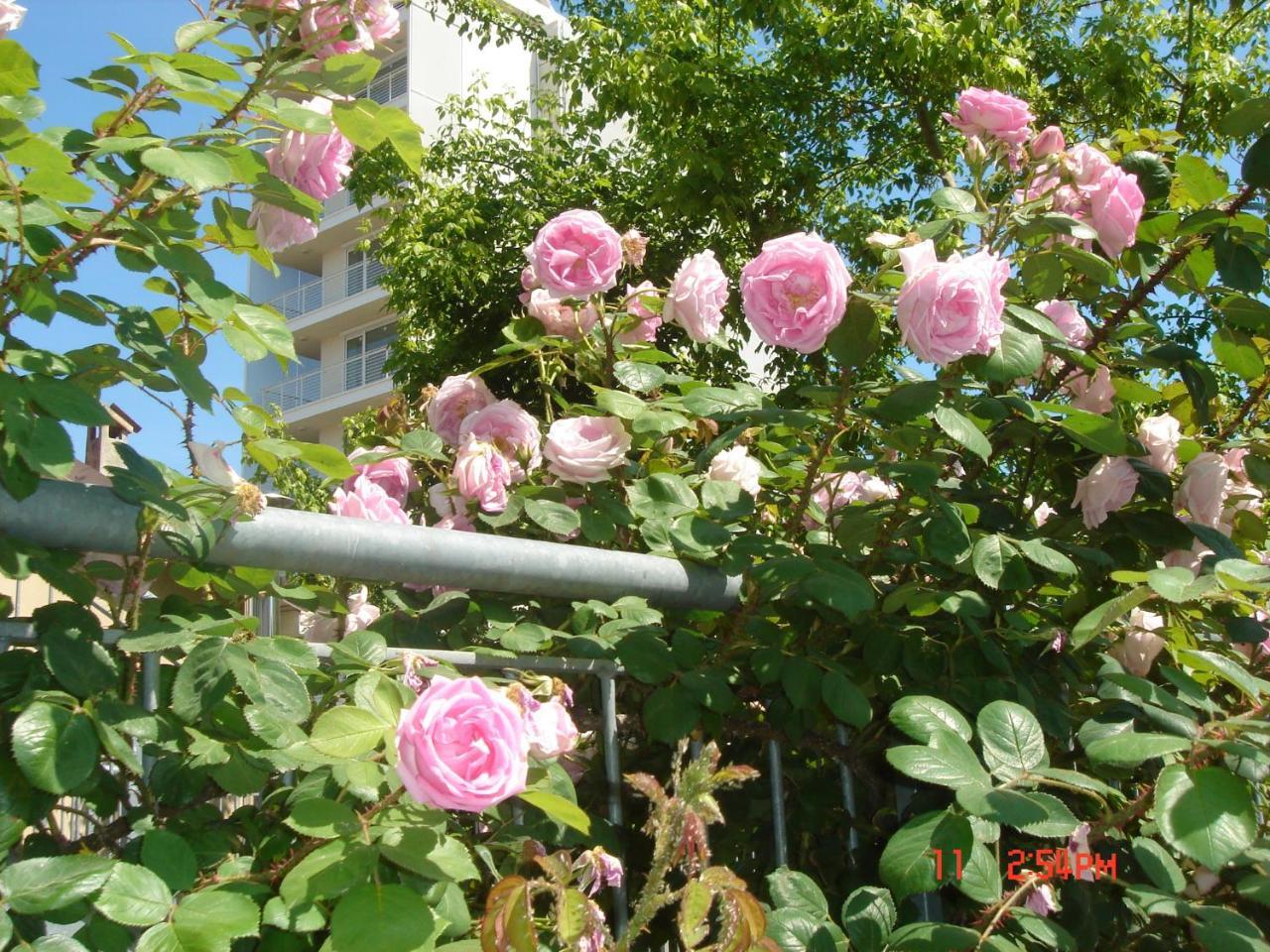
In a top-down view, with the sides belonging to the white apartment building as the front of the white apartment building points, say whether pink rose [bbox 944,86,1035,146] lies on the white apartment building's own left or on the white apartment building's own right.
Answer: on the white apartment building's own left

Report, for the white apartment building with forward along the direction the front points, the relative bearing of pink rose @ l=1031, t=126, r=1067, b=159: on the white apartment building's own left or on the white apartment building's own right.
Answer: on the white apartment building's own left

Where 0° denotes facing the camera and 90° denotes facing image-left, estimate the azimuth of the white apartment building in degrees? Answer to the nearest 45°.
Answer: approximately 45°

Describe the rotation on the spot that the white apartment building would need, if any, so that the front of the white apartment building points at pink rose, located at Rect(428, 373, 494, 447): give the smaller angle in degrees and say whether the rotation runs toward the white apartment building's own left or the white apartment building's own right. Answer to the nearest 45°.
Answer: approximately 45° to the white apartment building's own left

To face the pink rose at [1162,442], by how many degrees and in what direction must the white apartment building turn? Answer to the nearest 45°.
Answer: approximately 45° to its left

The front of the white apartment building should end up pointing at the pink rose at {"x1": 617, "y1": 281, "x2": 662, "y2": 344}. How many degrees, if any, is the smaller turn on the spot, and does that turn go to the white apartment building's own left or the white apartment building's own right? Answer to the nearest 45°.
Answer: approximately 45° to the white apartment building's own left

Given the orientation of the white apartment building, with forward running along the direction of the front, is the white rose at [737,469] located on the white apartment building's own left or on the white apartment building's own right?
on the white apartment building's own left
